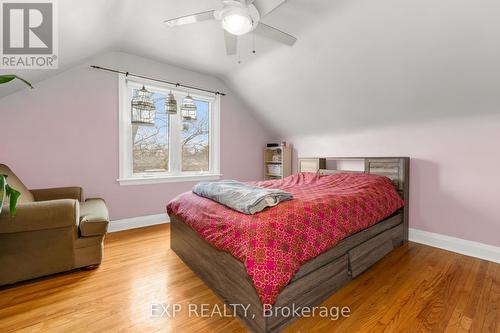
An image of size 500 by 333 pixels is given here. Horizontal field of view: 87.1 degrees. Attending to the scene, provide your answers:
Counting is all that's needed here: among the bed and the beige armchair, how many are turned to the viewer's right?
1

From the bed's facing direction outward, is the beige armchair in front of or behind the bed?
in front

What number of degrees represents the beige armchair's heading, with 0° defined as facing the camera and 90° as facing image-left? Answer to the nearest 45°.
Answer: approximately 270°

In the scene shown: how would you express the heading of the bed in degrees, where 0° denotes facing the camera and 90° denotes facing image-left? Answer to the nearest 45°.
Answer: approximately 45°

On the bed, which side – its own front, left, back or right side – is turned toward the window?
right

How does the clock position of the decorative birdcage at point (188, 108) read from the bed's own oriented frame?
The decorative birdcage is roughly at 3 o'clock from the bed.

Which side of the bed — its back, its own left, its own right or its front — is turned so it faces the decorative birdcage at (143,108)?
right

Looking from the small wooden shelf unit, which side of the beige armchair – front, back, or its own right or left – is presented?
front

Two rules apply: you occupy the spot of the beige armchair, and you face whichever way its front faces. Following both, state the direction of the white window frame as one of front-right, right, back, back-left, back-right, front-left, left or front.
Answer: front-left
